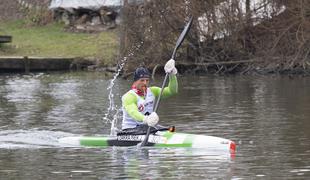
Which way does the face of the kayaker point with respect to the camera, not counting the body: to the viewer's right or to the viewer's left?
to the viewer's right

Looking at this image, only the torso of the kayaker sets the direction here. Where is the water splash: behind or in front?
behind

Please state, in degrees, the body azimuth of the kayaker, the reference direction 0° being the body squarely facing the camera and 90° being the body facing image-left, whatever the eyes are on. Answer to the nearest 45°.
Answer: approximately 315°
